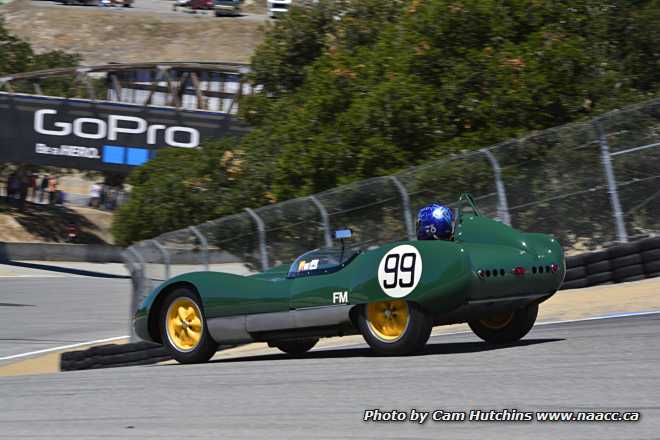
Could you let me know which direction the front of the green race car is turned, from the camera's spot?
facing away from the viewer and to the left of the viewer

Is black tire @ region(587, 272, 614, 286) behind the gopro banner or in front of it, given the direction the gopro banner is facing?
in front

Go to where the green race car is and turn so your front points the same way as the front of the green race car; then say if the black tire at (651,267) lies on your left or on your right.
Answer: on your right
